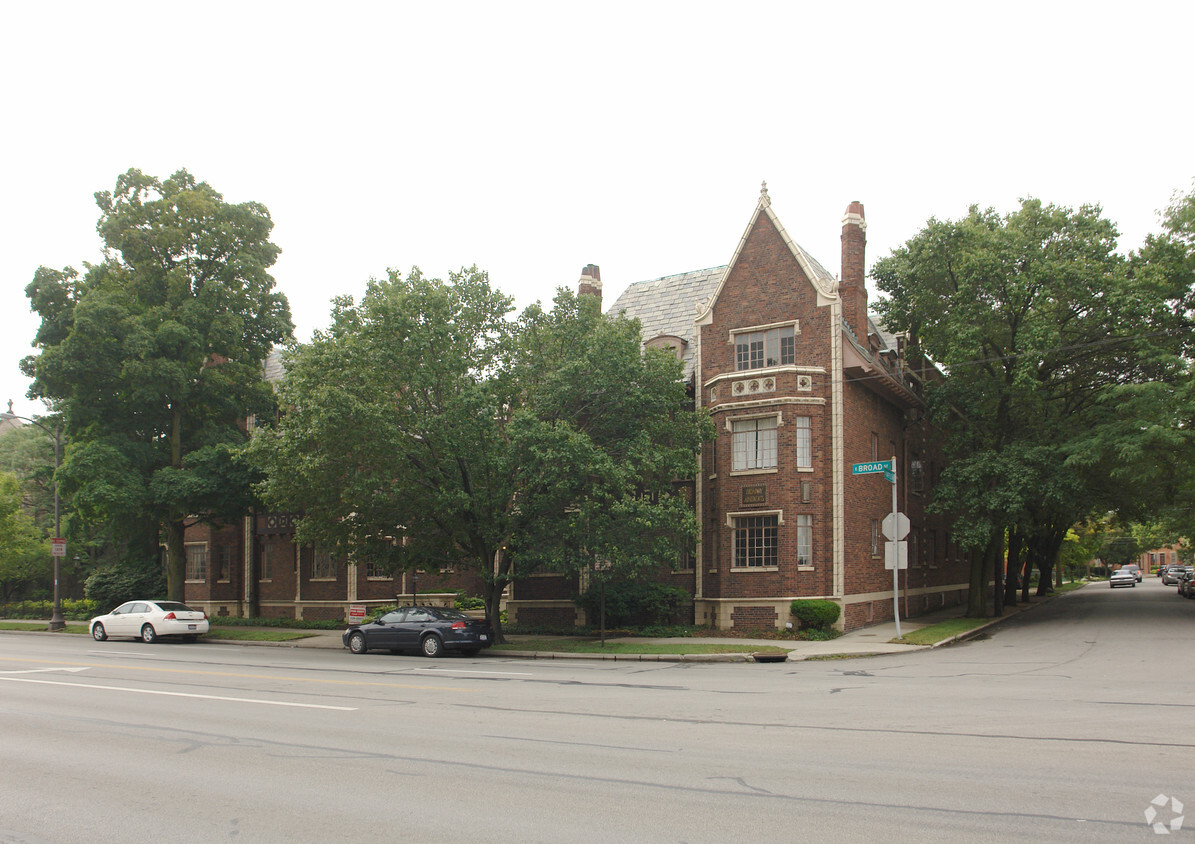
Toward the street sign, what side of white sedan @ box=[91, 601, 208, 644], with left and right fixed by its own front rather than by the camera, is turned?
back

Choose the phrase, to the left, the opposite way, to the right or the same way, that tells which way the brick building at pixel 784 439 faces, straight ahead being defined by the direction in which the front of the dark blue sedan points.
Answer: to the left

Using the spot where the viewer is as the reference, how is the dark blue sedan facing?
facing away from the viewer and to the left of the viewer

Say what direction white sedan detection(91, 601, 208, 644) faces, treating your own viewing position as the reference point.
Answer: facing away from the viewer and to the left of the viewer

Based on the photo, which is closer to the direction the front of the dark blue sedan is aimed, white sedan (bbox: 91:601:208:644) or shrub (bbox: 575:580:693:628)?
the white sedan

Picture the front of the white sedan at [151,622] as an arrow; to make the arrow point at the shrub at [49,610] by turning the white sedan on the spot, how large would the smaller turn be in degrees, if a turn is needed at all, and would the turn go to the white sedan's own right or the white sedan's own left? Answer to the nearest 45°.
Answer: approximately 45° to the white sedan's own right

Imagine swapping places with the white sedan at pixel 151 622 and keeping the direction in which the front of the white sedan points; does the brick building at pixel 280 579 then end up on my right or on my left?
on my right
